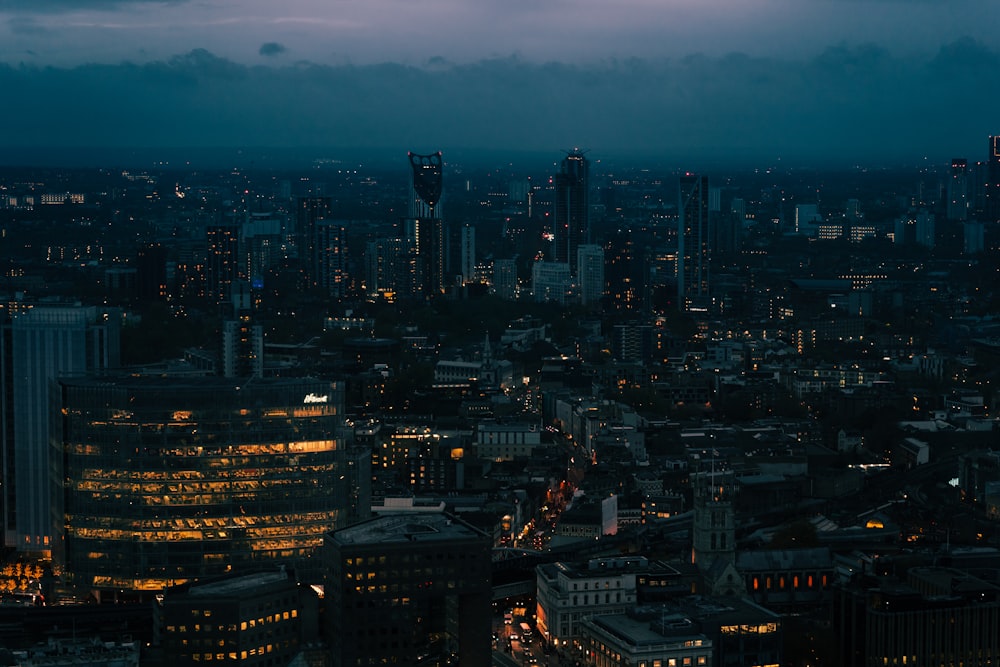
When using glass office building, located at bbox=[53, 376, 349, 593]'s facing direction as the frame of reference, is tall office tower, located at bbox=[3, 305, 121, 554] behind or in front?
behind

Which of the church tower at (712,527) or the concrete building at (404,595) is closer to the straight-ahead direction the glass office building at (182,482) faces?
the concrete building

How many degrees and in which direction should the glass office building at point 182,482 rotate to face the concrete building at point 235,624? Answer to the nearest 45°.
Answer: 0° — it already faces it

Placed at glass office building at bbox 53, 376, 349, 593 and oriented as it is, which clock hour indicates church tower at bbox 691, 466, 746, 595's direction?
The church tower is roughly at 9 o'clock from the glass office building.

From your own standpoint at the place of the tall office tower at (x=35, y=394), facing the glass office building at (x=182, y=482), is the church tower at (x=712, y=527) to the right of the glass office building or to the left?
left

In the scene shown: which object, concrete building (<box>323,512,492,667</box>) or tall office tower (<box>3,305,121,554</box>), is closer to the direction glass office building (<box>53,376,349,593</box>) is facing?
the concrete building

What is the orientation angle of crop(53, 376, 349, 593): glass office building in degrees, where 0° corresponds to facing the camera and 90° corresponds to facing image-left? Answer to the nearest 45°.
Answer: approximately 0°
